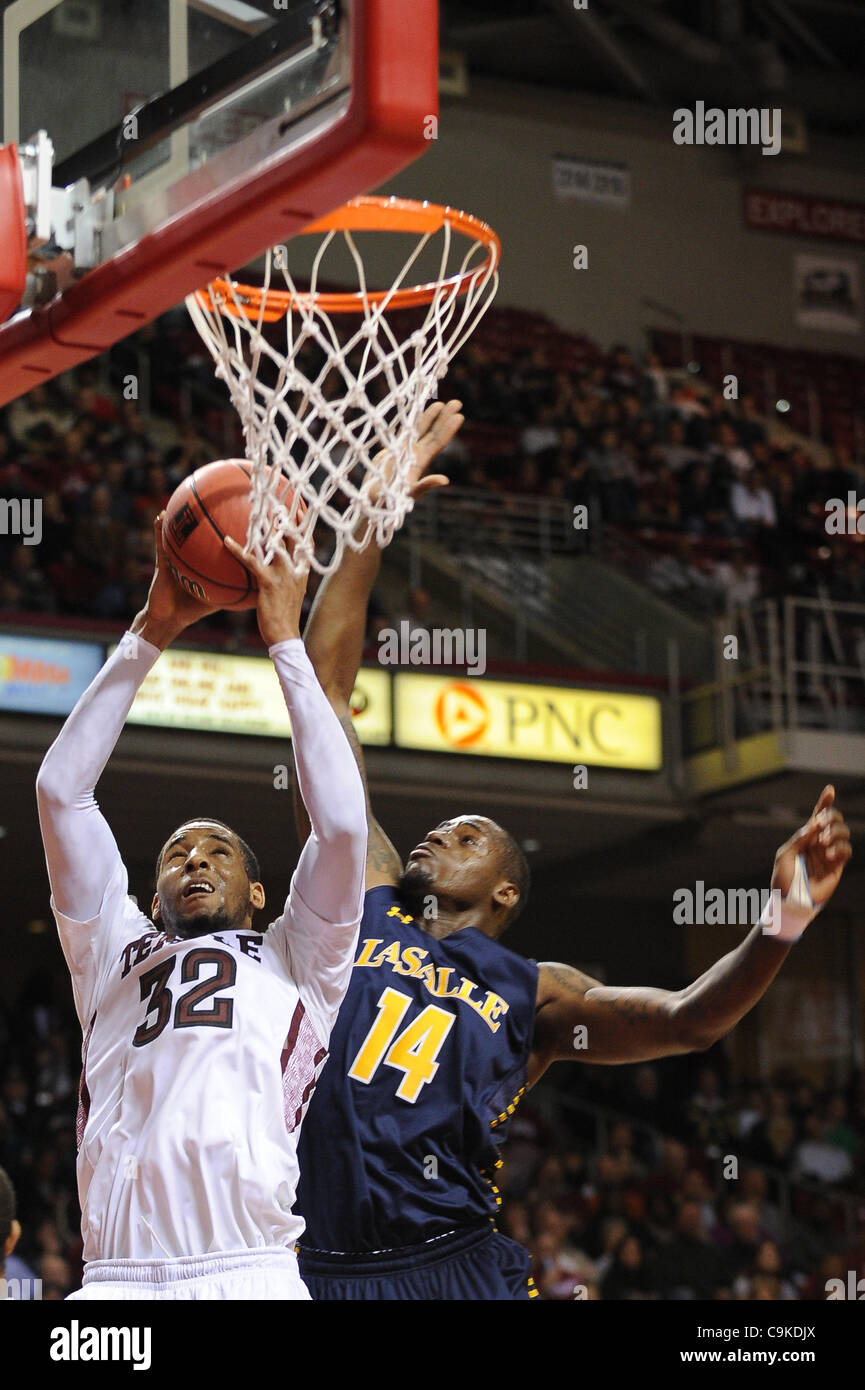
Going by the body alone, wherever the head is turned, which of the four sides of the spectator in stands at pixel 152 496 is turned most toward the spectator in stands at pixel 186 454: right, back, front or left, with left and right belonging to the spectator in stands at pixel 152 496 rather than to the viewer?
back

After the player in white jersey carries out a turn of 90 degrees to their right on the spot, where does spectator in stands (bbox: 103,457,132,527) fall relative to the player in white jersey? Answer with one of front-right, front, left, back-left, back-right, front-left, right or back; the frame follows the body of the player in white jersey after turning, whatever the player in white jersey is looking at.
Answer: right

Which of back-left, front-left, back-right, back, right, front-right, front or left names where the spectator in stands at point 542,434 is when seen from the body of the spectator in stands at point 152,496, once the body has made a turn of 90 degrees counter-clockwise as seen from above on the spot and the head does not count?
front-left

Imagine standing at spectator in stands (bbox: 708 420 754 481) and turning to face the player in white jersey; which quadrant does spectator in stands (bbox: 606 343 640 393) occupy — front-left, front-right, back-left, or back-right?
back-right

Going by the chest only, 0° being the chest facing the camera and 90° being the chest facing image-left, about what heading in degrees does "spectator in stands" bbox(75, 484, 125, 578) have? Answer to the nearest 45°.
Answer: approximately 0°

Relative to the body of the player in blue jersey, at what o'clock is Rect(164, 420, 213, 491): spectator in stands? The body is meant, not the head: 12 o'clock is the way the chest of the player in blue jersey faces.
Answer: The spectator in stands is roughly at 4 o'clock from the player in blue jersey.

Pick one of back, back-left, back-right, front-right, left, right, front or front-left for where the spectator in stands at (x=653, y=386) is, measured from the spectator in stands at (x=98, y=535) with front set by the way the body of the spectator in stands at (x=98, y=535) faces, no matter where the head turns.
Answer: back-left

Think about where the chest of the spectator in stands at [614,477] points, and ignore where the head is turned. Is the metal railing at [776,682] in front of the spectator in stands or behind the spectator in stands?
in front

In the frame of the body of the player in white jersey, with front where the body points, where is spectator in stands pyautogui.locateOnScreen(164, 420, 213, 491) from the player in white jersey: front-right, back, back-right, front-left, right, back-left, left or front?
back

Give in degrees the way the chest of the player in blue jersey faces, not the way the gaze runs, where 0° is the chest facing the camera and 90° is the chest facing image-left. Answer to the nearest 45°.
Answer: approximately 45°

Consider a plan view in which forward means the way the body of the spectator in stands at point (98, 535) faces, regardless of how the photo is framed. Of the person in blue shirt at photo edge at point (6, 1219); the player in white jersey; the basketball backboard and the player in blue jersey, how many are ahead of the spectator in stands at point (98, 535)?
4

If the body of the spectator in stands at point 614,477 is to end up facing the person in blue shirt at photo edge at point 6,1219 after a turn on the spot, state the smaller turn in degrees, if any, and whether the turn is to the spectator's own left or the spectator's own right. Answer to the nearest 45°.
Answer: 0° — they already face them
